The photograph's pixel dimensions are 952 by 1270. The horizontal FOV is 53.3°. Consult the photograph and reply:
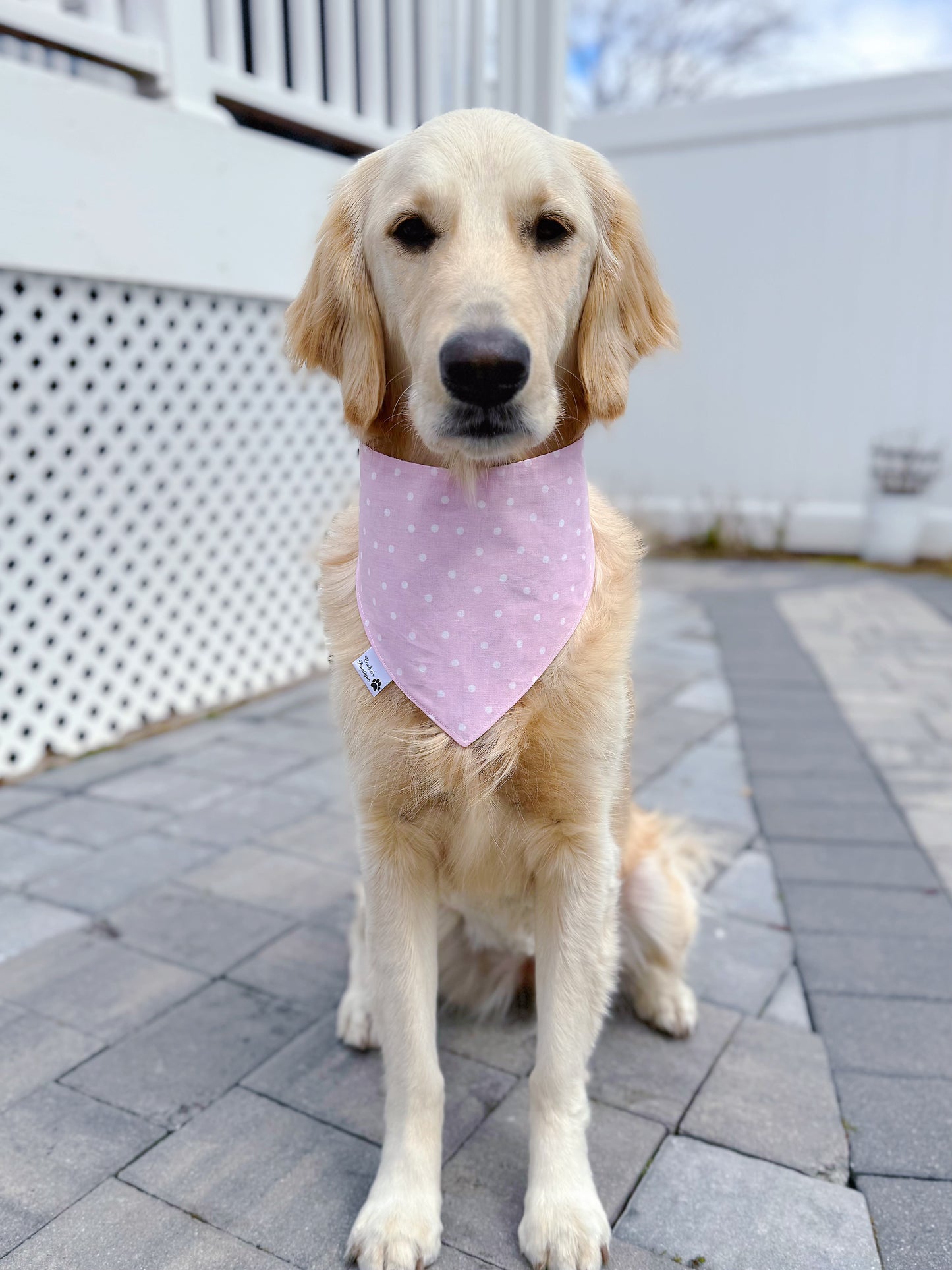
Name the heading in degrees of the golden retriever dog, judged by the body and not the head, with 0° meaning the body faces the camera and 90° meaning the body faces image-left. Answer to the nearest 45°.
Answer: approximately 0°

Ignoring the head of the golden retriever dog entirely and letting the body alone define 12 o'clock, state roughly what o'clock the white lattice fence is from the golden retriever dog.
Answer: The white lattice fence is roughly at 5 o'clock from the golden retriever dog.

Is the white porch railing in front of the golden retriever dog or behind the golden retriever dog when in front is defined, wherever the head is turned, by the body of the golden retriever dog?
behind

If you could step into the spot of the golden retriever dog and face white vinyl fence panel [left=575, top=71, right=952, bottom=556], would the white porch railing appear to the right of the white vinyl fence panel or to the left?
left

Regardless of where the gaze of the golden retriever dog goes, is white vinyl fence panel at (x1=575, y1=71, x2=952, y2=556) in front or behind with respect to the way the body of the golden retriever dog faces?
behind
